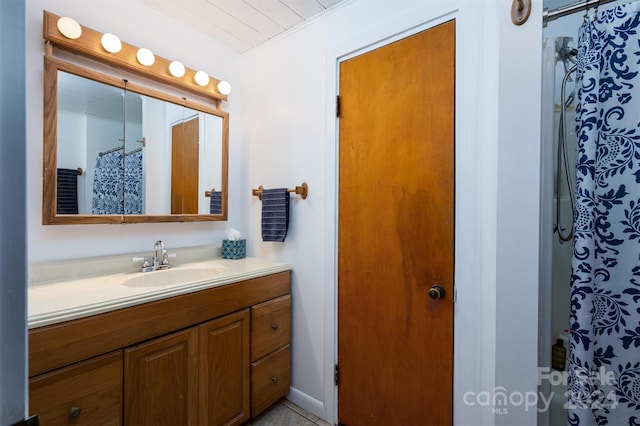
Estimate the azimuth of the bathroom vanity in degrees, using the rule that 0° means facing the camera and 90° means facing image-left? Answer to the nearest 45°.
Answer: approximately 315°

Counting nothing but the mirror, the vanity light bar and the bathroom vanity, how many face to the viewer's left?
0

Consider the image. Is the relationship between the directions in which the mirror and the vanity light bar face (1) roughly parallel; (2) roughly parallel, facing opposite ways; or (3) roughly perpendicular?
roughly parallel

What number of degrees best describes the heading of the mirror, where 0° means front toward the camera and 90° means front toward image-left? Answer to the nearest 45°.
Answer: approximately 315°

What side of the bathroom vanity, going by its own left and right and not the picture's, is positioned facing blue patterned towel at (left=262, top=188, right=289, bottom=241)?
left

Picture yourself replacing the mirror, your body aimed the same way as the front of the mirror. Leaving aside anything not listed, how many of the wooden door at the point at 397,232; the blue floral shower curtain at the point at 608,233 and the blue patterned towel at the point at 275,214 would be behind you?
0

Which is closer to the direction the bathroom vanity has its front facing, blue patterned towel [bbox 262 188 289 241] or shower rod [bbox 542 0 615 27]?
the shower rod

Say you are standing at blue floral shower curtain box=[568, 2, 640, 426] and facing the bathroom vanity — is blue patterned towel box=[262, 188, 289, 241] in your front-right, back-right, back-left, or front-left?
front-right

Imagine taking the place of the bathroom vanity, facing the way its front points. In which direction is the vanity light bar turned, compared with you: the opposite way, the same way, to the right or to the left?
the same way

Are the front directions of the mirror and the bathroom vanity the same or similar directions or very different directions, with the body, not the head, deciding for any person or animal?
same or similar directions

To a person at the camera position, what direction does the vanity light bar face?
facing the viewer and to the right of the viewer

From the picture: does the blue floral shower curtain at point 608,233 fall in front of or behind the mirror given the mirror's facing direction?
in front

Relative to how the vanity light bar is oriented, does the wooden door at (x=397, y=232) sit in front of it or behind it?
in front
